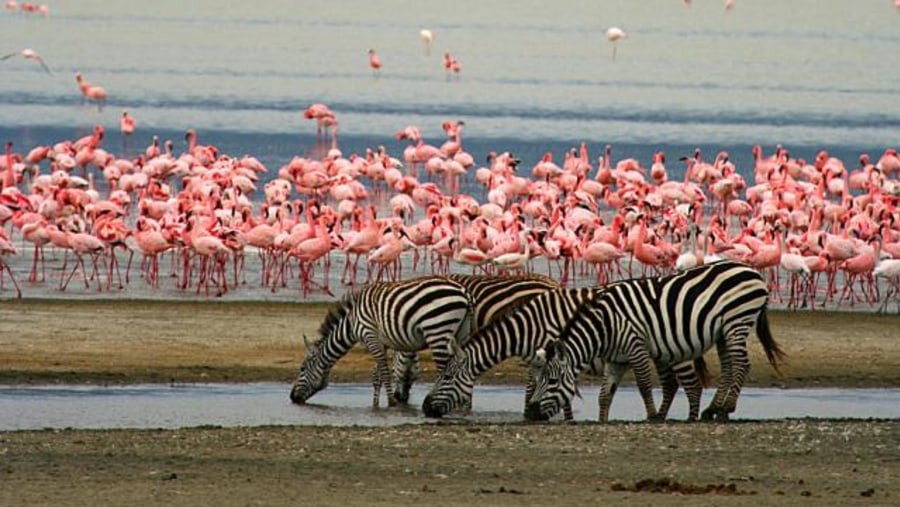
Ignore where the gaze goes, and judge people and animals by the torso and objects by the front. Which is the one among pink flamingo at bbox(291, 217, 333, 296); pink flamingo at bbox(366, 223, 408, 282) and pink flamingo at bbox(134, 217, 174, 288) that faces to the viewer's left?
pink flamingo at bbox(134, 217, 174, 288)

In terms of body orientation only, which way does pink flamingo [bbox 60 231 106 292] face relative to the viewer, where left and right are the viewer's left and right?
facing to the left of the viewer

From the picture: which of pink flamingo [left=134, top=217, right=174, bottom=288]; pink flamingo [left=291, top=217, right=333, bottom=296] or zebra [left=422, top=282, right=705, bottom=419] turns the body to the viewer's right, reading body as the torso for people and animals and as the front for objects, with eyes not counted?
pink flamingo [left=291, top=217, right=333, bottom=296]

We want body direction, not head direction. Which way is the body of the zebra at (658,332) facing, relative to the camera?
to the viewer's left

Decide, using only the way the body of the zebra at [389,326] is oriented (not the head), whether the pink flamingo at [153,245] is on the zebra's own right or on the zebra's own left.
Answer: on the zebra's own right

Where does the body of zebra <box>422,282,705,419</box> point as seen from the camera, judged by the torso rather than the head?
to the viewer's left

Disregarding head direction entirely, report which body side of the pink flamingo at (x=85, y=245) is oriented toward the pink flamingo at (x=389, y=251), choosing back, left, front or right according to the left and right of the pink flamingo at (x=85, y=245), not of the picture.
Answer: back

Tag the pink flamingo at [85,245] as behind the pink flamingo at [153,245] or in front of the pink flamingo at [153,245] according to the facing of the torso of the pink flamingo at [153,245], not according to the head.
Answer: in front

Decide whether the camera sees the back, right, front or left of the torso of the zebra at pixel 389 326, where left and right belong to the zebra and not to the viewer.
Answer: left
